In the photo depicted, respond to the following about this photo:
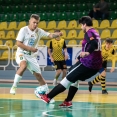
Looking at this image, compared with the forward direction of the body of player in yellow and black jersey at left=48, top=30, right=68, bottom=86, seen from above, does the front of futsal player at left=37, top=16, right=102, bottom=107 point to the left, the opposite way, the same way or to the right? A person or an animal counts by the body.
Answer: to the right

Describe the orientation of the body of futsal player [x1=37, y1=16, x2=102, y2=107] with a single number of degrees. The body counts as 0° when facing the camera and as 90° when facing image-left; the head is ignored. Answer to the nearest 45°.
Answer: approximately 90°

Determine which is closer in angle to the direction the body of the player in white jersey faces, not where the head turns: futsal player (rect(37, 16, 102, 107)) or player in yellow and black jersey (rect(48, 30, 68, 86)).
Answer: the futsal player

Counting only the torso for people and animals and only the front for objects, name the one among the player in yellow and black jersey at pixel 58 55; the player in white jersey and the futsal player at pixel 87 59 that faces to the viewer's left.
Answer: the futsal player

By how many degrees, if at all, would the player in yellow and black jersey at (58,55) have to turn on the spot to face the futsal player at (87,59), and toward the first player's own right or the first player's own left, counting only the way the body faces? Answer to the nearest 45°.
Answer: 0° — they already face them

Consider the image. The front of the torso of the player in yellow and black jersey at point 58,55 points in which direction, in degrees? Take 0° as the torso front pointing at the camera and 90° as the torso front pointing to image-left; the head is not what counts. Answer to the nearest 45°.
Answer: approximately 0°

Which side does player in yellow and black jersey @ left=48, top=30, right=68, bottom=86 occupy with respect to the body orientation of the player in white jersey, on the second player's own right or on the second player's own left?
on the second player's own left
